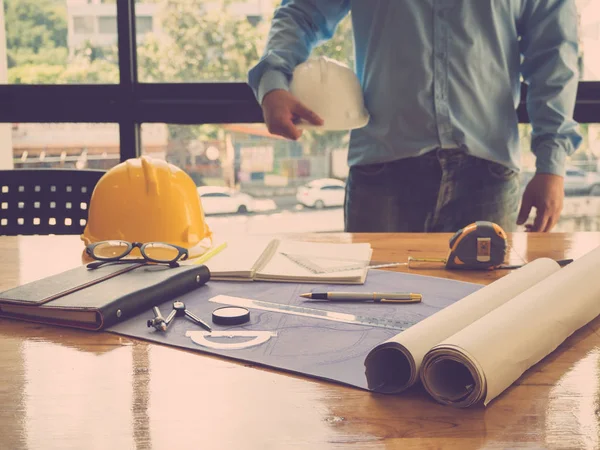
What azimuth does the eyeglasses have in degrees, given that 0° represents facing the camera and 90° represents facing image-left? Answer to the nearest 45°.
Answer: approximately 0°

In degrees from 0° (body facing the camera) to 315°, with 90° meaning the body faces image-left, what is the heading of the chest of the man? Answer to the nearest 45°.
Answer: approximately 0°

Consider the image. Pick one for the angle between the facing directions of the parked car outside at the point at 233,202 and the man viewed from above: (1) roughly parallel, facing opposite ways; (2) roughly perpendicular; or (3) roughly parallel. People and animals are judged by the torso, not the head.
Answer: roughly perpendicular
